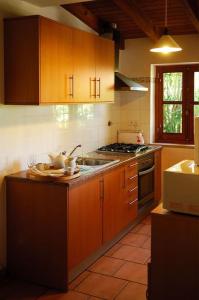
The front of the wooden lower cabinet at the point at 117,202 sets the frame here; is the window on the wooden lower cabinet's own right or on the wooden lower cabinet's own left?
on the wooden lower cabinet's own left

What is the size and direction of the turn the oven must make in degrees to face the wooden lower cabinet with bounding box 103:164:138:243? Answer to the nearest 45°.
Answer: approximately 45° to its right

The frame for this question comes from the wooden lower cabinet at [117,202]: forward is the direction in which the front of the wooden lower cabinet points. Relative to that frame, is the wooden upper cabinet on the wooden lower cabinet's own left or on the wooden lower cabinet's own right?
on the wooden lower cabinet's own right

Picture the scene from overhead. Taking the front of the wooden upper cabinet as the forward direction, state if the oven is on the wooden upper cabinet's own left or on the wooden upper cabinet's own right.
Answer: on the wooden upper cabinet's own left

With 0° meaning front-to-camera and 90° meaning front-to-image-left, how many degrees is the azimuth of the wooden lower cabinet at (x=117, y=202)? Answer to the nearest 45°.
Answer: approximately 315°

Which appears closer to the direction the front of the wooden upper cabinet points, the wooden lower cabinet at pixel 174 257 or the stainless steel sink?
the wooden lower cabinet

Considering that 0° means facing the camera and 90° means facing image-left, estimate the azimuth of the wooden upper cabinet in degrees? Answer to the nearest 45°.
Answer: approximately 315°

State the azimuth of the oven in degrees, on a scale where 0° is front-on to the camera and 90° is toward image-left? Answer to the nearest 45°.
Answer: approximately 315°
